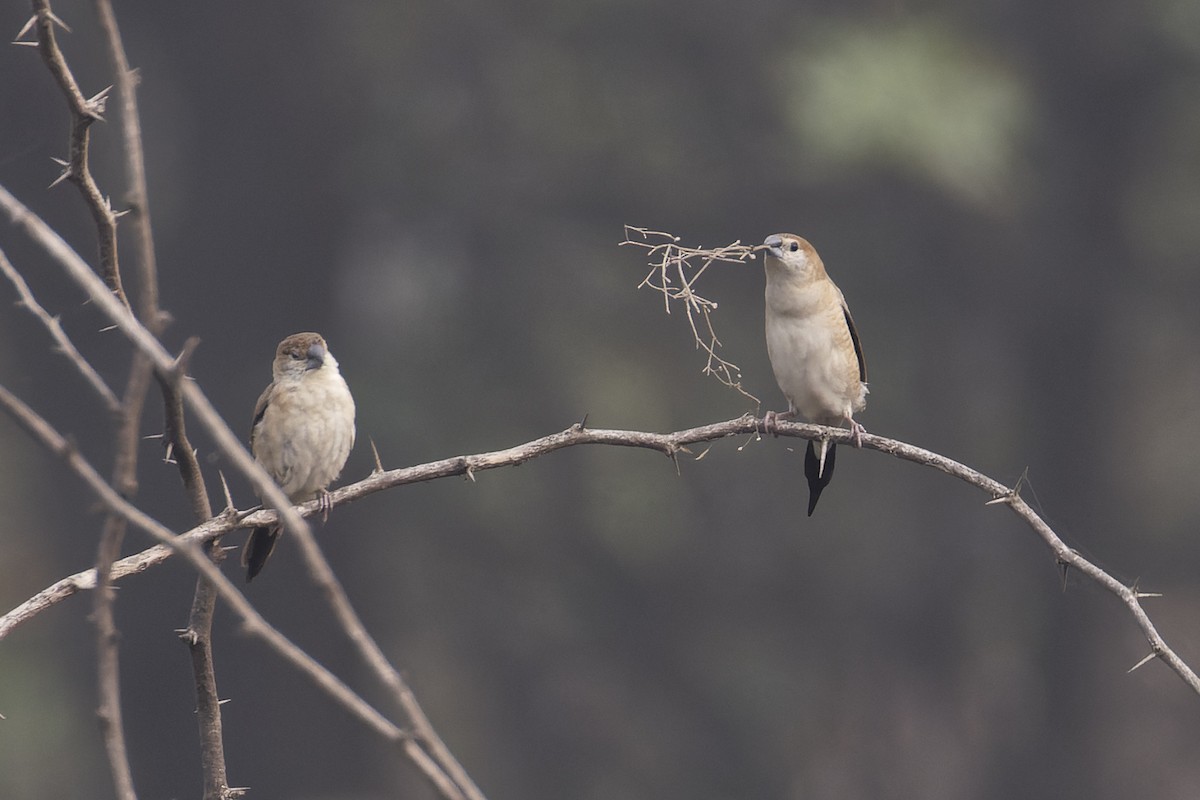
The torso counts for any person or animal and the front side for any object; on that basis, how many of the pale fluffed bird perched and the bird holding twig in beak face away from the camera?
0

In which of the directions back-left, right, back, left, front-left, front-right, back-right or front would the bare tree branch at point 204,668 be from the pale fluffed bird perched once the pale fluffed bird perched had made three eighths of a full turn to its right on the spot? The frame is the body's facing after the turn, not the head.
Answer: left

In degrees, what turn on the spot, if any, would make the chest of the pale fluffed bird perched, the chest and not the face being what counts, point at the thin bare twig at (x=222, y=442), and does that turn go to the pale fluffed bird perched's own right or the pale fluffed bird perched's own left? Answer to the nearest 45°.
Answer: approximately 45° to the pale fluffed bird perched's own right

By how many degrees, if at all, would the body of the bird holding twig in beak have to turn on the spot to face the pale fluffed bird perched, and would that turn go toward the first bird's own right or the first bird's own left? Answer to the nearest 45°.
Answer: approximately 45° to the first bird's own right

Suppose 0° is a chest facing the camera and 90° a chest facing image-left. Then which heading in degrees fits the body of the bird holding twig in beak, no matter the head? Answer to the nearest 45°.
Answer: approximately 45°

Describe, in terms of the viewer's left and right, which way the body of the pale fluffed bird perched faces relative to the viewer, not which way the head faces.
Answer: facing the viewer and to the right of the viewer
